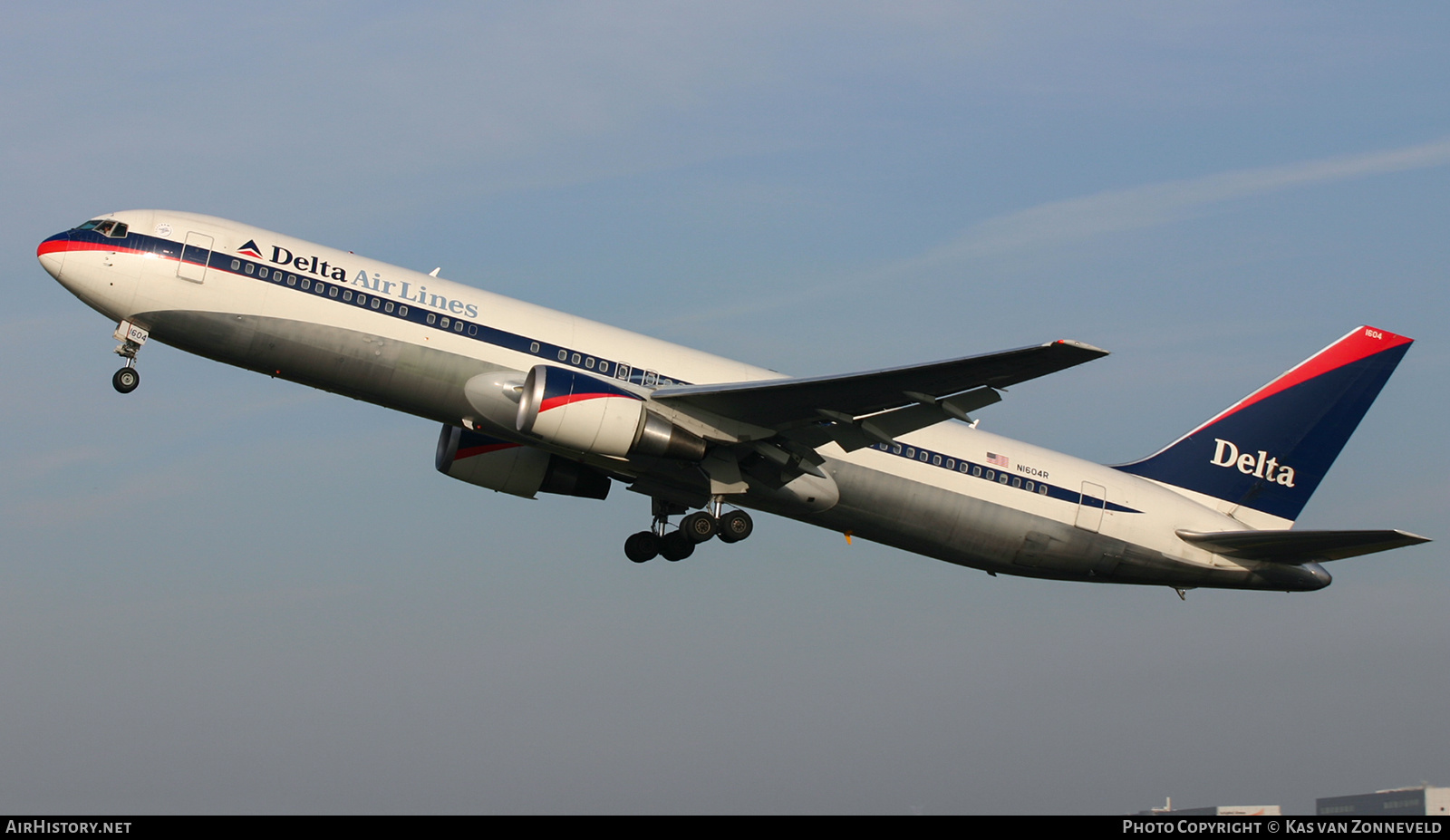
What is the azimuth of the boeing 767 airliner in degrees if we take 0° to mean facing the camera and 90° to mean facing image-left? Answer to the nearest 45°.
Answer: approximately 90°
